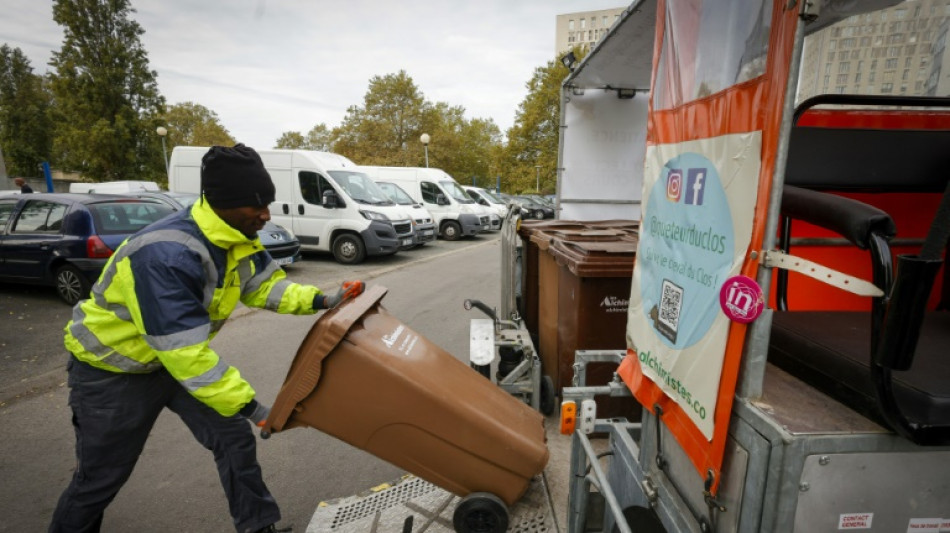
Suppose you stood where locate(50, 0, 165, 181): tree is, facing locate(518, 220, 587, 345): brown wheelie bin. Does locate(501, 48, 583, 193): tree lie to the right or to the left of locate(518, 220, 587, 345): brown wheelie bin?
left

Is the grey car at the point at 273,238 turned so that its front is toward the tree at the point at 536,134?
no

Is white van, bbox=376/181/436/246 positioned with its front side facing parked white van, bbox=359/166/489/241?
no

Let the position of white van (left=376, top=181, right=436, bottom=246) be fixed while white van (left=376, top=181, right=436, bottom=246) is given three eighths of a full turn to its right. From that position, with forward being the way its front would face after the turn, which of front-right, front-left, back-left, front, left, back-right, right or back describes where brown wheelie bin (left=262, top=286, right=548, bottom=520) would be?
left

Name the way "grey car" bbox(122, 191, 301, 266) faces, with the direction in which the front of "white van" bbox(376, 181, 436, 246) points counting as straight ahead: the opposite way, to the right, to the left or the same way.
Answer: the same way

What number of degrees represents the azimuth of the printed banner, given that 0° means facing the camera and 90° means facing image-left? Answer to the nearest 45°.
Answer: approximately 45°

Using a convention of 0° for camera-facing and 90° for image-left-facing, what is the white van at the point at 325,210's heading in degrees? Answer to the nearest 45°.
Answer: approximately 315°

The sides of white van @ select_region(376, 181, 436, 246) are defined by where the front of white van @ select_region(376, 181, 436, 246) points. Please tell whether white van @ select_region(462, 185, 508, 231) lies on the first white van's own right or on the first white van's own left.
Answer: on the first white van's own left

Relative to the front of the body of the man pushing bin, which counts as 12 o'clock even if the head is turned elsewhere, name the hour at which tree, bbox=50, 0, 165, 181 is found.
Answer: The tree is roughly at 9 o'clock from the man pushing bin.

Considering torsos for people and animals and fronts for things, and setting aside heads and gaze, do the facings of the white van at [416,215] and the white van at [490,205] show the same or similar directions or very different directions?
same or similar directions

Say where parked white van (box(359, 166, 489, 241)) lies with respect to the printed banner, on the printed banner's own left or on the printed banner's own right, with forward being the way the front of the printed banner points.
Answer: on the printed banner's own right

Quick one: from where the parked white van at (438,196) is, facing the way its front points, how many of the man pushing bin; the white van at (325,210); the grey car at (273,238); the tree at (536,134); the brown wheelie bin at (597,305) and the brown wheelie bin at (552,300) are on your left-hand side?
1

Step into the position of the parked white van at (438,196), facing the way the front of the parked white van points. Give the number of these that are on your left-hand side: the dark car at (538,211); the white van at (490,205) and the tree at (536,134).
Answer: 3

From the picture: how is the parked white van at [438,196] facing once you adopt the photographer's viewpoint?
facing the viewer and to the right of the viewer

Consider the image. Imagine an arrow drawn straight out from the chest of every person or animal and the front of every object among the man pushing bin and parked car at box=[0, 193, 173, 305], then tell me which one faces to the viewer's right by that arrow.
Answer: the man pushing bin

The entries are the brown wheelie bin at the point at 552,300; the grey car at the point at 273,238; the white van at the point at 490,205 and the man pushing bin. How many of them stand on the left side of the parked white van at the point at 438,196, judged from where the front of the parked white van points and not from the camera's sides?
1

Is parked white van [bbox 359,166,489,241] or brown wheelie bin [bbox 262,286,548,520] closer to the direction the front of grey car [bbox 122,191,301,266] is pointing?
the brown wheelie bin

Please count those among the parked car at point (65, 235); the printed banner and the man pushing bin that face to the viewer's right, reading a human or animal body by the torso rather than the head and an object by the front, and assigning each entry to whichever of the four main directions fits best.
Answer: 1

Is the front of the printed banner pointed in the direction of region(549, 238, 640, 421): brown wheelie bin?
no

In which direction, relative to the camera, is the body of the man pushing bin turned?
to the viewer's right

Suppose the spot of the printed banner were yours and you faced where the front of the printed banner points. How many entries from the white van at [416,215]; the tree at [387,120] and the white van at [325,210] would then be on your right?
3
